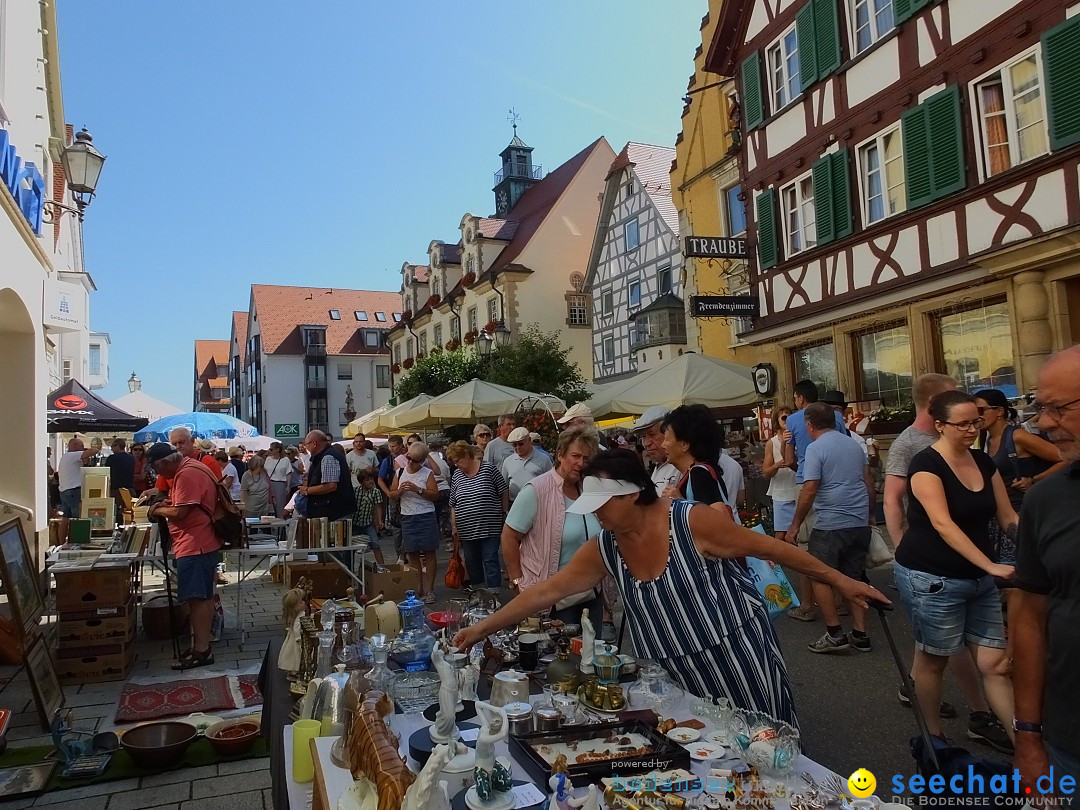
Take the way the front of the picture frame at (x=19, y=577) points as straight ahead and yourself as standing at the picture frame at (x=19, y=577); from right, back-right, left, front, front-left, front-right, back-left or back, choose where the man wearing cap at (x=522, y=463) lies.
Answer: front-left

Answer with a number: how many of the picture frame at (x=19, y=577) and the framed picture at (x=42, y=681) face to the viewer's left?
0

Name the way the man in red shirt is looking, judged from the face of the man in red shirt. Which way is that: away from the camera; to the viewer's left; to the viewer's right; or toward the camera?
to the viewer's left

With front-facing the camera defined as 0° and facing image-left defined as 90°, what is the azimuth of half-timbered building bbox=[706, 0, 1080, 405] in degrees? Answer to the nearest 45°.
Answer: approximately 45°

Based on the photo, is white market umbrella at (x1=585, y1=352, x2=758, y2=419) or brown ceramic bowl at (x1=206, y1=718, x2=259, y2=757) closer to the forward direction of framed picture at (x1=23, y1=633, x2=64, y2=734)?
the brown ceramic bowl

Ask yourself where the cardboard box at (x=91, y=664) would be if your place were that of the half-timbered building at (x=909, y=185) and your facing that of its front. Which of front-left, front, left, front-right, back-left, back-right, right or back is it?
front

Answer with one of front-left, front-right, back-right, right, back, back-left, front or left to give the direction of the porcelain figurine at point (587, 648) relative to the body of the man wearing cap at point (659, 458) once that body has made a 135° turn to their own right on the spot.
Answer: back

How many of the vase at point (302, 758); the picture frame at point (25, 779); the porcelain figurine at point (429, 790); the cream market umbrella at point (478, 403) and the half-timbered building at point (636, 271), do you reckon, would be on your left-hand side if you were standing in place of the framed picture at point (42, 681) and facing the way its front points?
2

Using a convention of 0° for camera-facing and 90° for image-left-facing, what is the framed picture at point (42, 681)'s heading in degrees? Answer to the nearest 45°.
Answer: approximately 315°

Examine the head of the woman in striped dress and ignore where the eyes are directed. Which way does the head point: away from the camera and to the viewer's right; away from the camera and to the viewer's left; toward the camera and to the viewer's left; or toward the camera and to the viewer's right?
toward the camera and to the viewer's left

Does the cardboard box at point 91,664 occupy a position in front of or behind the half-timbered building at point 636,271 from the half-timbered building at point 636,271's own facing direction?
in front

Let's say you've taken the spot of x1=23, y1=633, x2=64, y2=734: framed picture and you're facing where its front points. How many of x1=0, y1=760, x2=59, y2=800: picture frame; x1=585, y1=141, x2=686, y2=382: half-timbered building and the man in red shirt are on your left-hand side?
2

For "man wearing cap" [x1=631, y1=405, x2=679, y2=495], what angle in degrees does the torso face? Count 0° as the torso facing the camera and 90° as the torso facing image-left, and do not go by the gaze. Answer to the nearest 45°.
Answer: approximately 45°

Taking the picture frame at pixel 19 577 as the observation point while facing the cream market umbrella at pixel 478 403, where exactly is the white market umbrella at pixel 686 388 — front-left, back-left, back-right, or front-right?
front-right

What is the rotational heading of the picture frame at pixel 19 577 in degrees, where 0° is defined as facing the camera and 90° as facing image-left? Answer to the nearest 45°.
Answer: approximately 315°

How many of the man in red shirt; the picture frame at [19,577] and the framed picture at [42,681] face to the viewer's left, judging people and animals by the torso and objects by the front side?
1

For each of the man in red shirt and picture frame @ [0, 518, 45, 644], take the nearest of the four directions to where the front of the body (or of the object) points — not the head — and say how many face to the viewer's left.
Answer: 1
